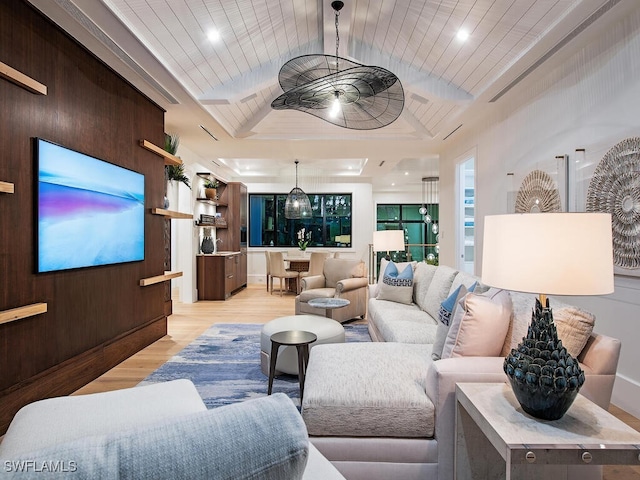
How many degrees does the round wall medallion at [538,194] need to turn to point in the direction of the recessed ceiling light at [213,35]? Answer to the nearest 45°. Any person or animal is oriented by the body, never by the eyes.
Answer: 0° — it already faces it

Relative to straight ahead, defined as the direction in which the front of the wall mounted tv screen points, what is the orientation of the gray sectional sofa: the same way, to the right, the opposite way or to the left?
the opposite way

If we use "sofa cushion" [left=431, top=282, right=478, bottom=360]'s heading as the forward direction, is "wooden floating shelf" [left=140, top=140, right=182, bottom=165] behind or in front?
in front

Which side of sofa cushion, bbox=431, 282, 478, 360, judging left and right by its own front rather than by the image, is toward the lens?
left

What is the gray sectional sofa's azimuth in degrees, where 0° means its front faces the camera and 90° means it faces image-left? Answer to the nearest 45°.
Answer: approximately 90°

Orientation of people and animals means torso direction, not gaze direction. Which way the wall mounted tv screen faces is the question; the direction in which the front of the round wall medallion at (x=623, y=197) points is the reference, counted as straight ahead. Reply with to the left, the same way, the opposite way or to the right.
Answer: the opposite way

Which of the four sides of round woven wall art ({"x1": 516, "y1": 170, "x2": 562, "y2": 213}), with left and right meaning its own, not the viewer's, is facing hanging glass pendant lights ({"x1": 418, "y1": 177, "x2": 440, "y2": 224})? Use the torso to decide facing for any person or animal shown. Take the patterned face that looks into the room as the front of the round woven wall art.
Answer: right

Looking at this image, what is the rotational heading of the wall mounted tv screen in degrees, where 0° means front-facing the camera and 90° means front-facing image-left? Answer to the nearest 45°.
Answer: approximately 315°

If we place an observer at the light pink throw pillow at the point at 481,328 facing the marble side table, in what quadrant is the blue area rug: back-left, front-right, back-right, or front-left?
back-right
